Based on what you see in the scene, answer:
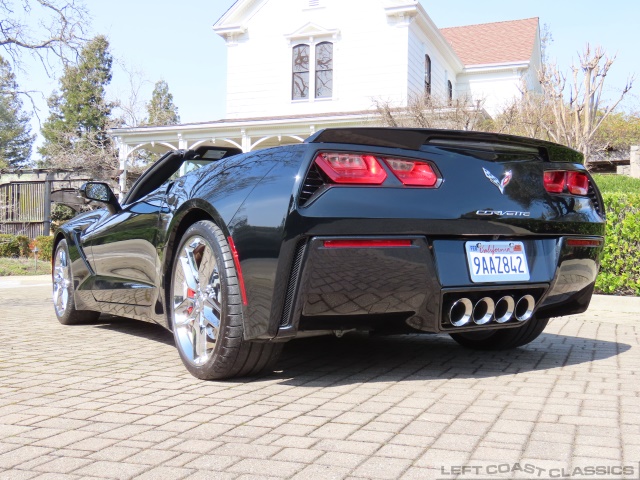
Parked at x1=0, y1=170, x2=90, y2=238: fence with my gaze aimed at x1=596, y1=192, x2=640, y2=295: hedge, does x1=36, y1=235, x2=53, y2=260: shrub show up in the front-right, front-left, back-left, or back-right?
front-right

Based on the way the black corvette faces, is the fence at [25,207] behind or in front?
in front

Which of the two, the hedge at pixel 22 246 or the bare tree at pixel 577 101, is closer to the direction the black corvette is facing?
the hedge

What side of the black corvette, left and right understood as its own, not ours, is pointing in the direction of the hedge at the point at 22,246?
front

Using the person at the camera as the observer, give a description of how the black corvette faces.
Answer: facing away from the viewer and to the left of the viewer

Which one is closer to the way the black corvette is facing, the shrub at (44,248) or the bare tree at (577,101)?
the shrub

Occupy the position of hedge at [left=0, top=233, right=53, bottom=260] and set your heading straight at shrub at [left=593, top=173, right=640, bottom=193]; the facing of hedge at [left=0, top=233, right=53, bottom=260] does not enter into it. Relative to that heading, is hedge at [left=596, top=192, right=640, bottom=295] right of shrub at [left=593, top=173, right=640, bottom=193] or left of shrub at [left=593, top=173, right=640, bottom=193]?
right

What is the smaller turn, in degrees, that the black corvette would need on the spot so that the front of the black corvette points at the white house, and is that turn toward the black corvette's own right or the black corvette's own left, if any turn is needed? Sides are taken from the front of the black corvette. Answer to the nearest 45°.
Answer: approximately 45° to the black corvette's own right

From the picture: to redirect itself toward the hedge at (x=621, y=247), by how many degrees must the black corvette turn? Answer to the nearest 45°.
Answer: approximately 90° to its right

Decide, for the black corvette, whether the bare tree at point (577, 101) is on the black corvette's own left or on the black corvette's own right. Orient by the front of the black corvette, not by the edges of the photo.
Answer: on the black corvette's own right

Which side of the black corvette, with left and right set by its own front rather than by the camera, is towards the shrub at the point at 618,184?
right

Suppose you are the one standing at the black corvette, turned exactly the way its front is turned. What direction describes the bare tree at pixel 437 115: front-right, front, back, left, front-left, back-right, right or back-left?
front-right

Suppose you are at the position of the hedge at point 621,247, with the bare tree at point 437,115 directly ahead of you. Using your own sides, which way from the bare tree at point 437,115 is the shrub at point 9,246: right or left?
left

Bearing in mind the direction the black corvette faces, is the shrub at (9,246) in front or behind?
in front
